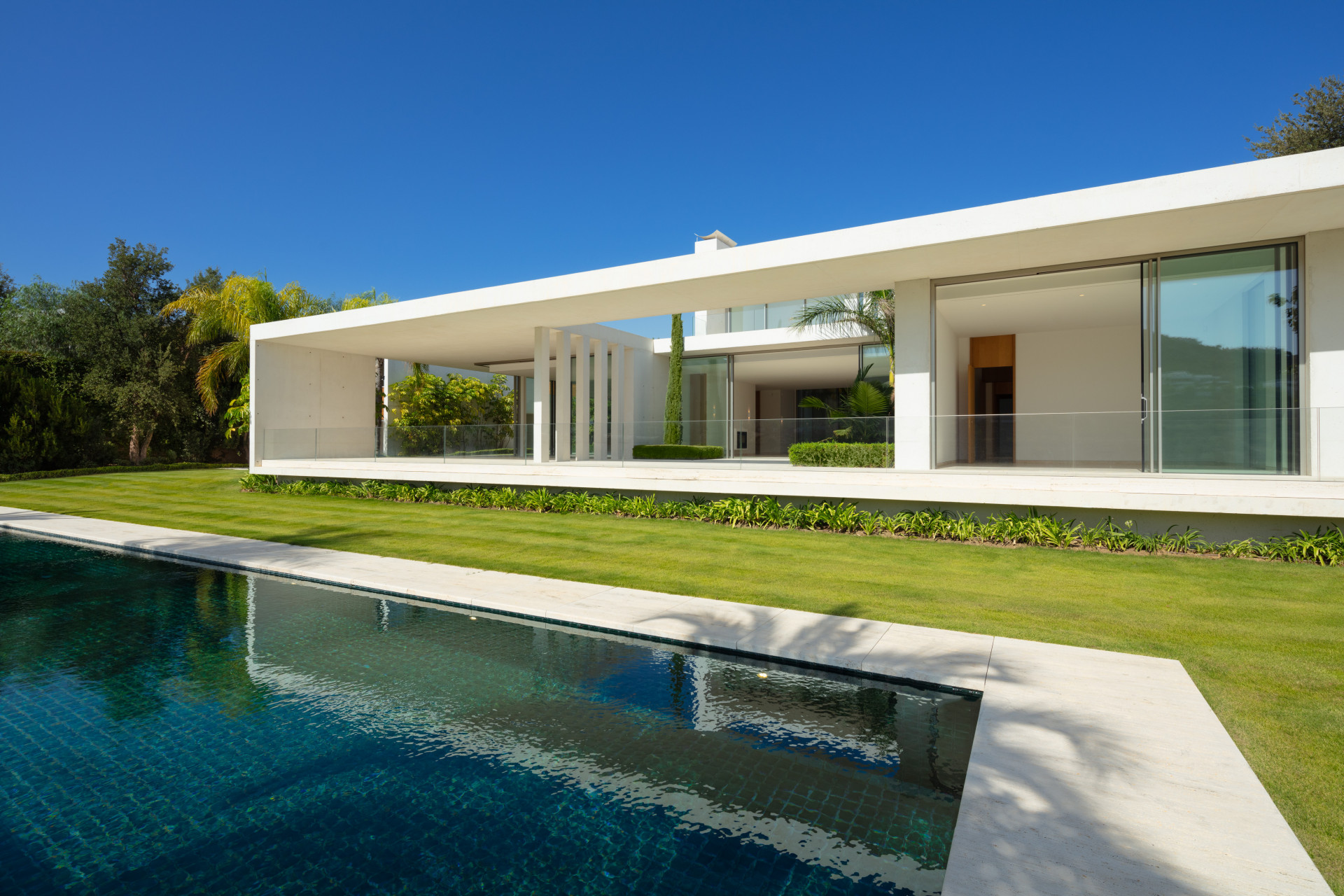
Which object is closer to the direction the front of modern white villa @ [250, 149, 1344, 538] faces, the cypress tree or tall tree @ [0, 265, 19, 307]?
the tall tree

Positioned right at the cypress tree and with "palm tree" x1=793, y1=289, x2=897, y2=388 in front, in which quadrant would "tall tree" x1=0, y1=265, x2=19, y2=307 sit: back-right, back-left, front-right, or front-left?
back-right

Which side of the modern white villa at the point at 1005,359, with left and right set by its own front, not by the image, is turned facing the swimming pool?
front

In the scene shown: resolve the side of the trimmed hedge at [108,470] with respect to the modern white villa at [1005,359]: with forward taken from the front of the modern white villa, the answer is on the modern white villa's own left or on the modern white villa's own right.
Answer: on the modern white villa's own right

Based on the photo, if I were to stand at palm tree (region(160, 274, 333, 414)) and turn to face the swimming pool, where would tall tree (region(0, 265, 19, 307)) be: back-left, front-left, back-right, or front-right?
back-right

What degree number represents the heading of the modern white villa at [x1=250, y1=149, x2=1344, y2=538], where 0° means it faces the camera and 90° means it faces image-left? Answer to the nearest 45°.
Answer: approximately 45°

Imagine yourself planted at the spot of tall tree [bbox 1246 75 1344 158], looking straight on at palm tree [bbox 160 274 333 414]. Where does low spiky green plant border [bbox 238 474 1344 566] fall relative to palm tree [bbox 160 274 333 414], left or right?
left

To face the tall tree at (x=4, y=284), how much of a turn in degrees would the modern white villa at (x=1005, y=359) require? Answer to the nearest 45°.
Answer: approximately 45° to its right

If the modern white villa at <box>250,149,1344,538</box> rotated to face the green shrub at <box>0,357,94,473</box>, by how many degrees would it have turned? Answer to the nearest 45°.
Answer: approximately 45° to its right

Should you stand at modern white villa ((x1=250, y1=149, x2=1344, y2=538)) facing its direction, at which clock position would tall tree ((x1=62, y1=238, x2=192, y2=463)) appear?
The tall tree is roughly at 2 o'clock from the modern white villa.

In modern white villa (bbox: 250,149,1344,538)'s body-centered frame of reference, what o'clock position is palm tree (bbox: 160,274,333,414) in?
The palm tree is roughly at 2 o'clock from the modern white villa.
